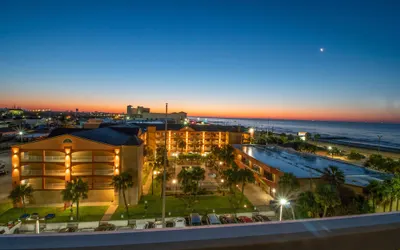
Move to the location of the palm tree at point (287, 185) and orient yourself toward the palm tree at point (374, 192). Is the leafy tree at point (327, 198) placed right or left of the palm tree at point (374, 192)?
right

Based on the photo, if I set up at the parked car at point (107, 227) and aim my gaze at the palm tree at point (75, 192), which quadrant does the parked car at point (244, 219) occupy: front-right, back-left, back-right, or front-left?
back-right

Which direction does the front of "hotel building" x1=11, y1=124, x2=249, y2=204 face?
toward the camera

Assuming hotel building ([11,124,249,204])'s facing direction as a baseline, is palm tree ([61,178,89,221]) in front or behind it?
in front

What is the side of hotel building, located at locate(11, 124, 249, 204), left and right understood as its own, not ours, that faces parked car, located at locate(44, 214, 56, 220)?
front

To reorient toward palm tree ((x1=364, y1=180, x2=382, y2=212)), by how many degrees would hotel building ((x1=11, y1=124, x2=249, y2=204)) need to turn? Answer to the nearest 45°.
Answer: approximately 45° to its left

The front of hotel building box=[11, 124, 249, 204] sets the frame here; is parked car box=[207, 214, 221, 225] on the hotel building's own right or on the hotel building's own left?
on the hotel building's own left

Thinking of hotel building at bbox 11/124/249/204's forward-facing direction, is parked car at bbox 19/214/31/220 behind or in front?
in front

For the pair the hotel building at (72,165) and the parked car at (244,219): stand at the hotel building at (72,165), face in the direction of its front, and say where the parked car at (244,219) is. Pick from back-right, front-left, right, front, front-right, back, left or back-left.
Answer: front-left

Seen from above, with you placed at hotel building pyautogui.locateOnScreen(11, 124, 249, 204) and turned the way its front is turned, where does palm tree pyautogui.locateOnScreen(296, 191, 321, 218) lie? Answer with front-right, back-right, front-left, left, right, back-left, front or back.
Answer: front-left

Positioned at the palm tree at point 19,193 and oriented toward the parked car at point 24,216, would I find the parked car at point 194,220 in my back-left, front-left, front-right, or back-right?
front-left

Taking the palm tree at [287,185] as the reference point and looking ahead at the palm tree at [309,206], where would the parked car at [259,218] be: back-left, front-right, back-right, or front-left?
front-right
